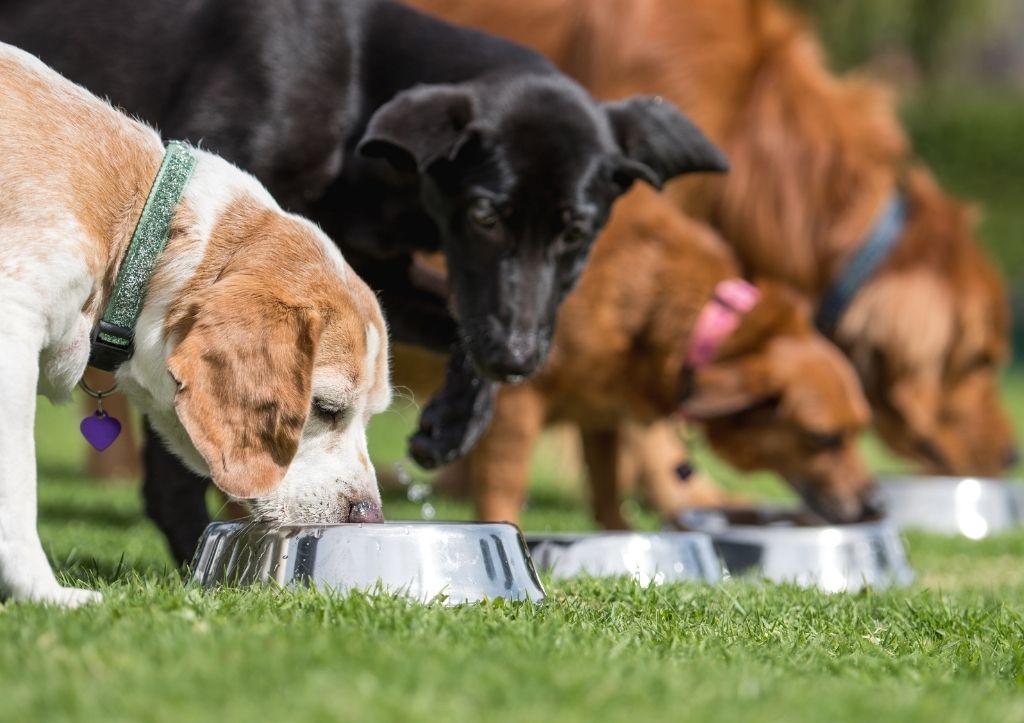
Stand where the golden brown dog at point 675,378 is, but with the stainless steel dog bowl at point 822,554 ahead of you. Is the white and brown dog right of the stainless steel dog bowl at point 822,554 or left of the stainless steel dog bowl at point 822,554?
right

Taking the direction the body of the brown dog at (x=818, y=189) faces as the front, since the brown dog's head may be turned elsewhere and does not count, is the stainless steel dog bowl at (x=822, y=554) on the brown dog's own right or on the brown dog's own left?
on the brown dog's own right

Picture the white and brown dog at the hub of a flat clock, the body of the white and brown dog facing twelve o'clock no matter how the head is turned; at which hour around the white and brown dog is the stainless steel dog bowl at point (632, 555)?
The stainless steel dog bowl is roughly at 11 o'clock from the white and brown dog.

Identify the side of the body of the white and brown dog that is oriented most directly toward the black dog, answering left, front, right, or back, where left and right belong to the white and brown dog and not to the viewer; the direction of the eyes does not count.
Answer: left

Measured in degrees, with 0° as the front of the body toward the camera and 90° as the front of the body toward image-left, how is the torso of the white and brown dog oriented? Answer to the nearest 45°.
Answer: approximately 270°

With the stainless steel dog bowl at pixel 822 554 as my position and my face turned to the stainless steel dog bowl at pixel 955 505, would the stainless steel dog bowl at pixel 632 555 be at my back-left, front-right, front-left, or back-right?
back-left

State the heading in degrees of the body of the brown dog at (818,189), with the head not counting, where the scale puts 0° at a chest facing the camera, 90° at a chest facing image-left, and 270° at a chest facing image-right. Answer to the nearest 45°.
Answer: approximately 270°

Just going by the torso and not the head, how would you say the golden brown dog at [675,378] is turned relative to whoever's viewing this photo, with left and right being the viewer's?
facing to the right of the viewer

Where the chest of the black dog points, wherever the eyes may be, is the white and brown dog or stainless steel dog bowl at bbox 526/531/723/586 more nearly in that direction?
the stainless steel dog bowl

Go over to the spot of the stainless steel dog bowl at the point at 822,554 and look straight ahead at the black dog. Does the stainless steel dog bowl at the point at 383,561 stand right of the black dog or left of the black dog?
left
